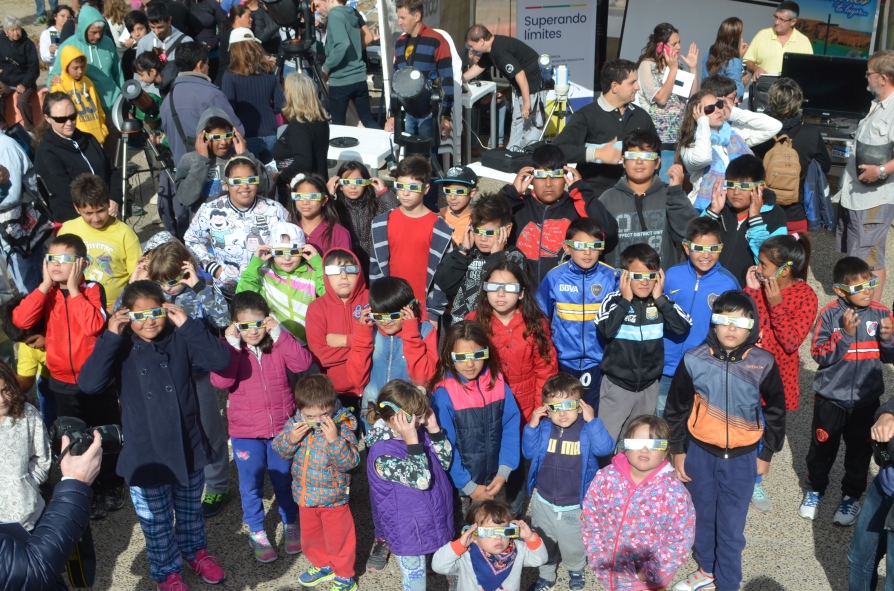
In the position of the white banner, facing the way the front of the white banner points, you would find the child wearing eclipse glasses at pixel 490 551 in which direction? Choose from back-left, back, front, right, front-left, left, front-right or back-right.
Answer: front

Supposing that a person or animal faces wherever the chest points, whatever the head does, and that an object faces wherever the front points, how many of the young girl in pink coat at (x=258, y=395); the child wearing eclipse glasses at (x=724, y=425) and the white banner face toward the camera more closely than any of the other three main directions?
3

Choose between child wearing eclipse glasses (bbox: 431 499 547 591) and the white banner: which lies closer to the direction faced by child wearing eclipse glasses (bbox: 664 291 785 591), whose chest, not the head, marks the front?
the child wearing eclipse glasses

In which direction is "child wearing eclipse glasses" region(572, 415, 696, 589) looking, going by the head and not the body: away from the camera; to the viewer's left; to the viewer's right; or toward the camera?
toward the camera

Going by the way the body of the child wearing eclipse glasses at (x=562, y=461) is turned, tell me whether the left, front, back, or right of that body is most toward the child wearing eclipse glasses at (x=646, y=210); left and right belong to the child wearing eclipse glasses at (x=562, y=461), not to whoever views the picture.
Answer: back

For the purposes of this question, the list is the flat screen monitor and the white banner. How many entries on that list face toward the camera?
2

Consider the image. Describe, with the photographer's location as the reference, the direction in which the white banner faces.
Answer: facing the viewer

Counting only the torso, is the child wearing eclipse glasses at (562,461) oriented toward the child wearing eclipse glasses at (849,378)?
no

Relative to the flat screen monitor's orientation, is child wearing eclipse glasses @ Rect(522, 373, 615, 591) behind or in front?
in front

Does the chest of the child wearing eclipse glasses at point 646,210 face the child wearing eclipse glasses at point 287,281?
no

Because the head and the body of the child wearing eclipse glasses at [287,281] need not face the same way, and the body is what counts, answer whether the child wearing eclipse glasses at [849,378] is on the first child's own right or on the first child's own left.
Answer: on the first child's own left

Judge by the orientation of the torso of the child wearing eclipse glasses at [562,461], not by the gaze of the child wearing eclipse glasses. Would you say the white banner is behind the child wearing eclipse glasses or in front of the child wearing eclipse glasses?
behind

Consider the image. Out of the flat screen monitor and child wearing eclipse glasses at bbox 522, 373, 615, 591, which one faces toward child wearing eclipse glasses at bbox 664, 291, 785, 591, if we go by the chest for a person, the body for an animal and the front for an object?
the flat screen monitor

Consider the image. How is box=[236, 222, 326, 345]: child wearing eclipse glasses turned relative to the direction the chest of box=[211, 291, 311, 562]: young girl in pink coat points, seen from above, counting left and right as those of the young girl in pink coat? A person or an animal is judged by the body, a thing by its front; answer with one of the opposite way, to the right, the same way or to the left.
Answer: the same way

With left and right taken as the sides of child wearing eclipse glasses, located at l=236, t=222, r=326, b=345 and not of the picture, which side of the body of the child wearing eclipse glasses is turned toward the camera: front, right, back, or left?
front

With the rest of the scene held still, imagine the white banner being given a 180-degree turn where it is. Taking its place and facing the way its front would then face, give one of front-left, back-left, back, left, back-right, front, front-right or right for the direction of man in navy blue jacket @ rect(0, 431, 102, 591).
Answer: back

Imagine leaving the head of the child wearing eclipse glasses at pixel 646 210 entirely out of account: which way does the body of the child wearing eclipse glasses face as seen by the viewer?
toward the camera

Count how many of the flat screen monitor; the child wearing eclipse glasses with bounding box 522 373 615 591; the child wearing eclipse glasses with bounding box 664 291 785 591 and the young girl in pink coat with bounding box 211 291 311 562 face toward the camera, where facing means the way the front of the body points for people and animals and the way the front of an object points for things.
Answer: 4

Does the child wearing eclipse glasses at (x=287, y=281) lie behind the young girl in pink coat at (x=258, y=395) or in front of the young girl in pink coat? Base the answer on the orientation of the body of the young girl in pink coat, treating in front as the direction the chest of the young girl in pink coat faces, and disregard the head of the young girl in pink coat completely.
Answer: behind

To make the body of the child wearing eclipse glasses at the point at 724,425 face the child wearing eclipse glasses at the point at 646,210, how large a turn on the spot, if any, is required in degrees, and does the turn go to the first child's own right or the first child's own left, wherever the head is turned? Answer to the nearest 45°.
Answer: approximately 135° to the first child's own right

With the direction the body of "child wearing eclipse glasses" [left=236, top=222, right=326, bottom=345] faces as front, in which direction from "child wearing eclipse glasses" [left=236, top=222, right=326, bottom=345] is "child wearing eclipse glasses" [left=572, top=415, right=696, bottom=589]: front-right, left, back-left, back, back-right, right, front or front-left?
front-left

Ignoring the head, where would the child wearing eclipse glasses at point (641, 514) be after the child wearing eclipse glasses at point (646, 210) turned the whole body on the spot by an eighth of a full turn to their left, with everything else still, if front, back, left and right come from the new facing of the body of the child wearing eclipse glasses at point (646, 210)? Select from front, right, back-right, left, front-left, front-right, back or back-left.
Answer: front-right

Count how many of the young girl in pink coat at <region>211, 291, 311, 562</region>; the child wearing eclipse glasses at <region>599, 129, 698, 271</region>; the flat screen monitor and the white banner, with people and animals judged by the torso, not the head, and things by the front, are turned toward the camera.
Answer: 4
